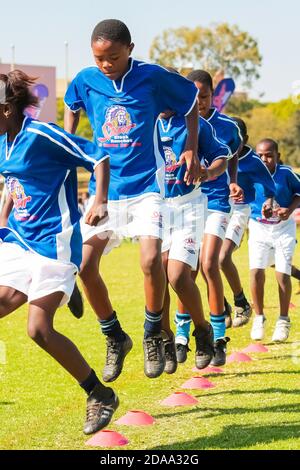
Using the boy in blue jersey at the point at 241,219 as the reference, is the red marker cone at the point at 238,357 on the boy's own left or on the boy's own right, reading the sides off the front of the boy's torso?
on the boy's own left

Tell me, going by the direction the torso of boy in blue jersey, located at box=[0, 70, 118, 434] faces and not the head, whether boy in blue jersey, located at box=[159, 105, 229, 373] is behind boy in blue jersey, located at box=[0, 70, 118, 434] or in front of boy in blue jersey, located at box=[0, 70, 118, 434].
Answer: behind

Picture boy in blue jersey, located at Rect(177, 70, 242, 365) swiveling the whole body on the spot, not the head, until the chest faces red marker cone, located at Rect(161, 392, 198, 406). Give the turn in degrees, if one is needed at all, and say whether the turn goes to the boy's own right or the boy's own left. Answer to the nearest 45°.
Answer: approximately 45° to the boy's own left

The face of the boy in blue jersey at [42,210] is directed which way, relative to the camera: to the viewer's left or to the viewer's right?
to the viewer's left

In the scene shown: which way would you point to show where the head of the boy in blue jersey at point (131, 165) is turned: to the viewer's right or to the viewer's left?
to the viewer's left
